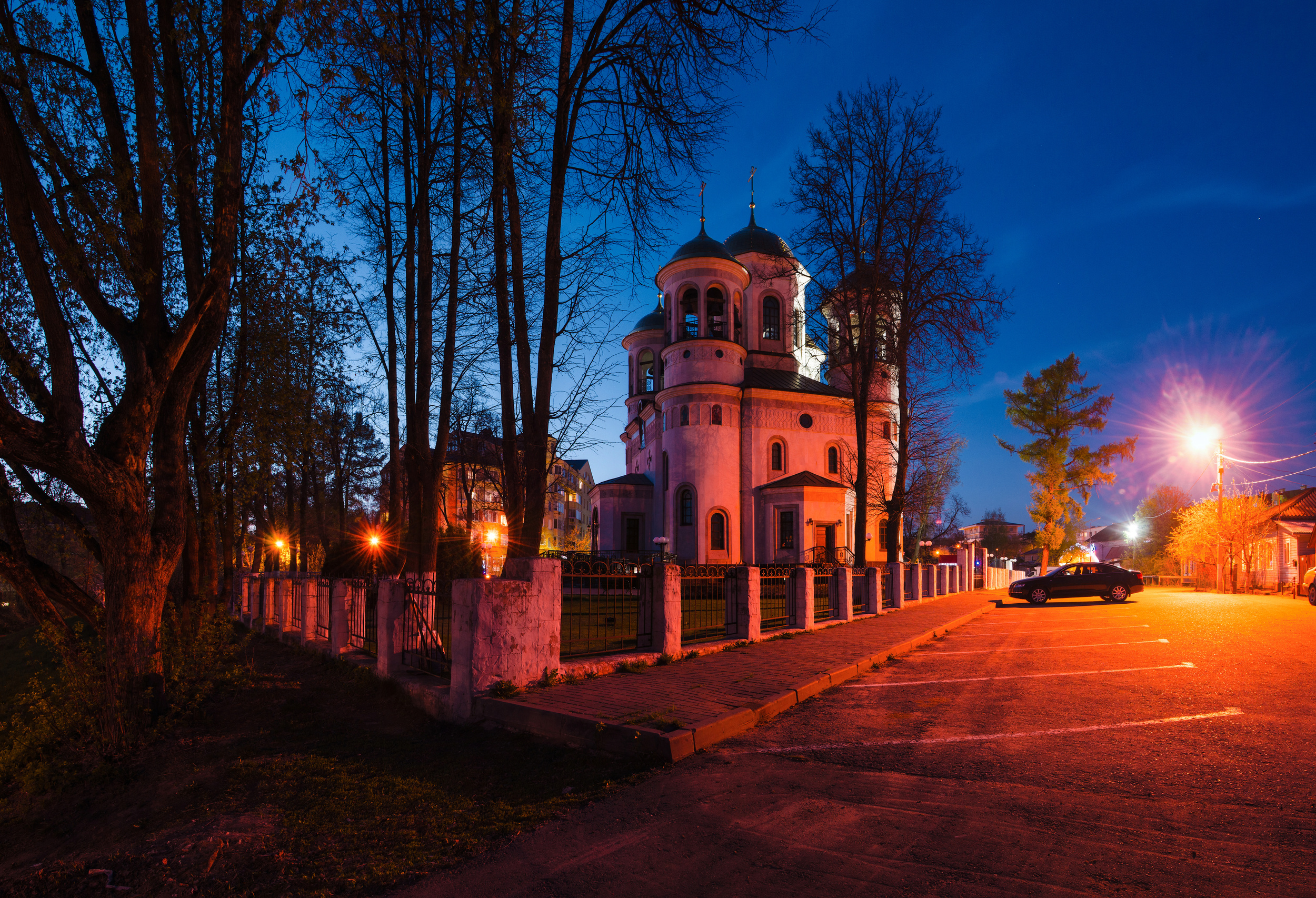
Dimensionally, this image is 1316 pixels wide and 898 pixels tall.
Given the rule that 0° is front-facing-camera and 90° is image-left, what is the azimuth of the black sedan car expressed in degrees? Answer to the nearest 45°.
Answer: approximately 90°
